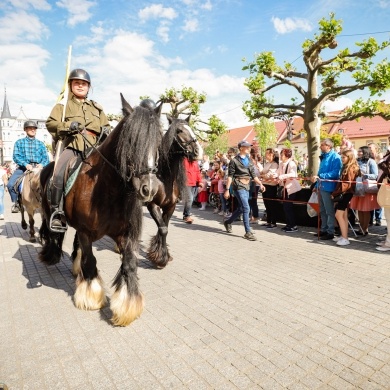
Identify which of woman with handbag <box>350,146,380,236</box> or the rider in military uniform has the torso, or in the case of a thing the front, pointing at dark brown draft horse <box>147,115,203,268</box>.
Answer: the woman with handbag

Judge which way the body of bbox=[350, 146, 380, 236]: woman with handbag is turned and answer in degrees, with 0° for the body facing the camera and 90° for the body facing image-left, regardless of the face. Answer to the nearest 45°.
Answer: approximately 45°

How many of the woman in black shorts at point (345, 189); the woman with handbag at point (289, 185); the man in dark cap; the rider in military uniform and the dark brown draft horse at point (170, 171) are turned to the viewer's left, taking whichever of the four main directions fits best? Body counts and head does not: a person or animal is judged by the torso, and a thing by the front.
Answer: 2

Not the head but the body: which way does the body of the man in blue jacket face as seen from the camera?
to the viewer's left

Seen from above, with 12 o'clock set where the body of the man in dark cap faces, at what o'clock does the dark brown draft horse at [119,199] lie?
The dark brown draft horse is roughly at 2 o'clock from the man in dark cap.

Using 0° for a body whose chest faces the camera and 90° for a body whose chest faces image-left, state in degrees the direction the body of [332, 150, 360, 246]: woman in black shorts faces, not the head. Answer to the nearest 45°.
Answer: approximately 90°

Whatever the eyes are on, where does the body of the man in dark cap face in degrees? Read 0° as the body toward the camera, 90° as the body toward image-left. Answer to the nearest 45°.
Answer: approximately 315°

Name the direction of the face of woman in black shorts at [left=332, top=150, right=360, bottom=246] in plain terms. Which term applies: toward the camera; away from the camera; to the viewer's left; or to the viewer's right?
to the viewer's left

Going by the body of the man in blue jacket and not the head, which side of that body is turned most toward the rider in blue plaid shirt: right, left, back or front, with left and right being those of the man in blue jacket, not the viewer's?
front

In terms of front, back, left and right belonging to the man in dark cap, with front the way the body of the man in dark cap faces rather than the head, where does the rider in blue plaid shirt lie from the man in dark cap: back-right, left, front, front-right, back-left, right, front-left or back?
back-right

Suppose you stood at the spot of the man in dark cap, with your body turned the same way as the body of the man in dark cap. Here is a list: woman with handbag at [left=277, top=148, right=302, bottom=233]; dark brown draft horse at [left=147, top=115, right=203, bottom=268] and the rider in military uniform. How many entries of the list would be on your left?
1

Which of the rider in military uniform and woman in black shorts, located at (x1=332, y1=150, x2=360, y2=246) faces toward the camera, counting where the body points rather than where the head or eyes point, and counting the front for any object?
the rider in military uniform

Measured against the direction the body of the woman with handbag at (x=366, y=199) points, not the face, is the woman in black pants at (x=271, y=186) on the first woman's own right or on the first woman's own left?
on the first woman's own right

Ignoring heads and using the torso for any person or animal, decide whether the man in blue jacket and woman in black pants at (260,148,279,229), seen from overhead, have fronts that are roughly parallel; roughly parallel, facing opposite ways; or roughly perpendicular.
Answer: roughly parallel

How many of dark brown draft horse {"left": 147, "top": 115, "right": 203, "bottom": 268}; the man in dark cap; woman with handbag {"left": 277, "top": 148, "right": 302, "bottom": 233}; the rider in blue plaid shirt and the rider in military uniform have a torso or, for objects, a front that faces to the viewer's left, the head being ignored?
1
